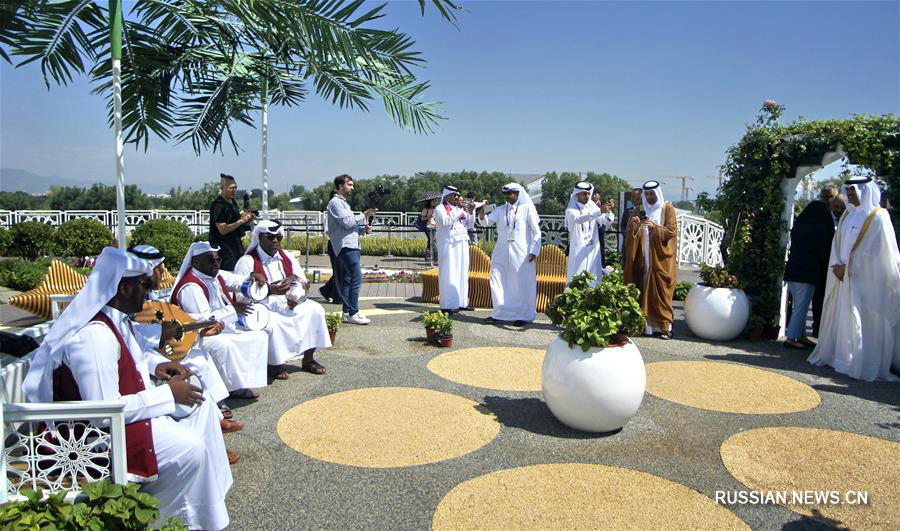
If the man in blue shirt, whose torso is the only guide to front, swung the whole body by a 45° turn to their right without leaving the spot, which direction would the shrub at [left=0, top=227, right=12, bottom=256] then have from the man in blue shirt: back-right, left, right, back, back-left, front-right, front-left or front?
back

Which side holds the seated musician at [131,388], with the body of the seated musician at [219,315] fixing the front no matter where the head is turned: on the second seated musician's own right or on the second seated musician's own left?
on the second seated musician's own right

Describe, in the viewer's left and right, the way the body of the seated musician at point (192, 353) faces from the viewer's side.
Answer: facing to the right of the viewer

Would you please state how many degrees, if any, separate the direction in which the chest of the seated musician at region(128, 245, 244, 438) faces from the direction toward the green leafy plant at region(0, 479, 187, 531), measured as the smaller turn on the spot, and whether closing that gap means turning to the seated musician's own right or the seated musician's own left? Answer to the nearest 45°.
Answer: approximately 90° to the seated musician's own right

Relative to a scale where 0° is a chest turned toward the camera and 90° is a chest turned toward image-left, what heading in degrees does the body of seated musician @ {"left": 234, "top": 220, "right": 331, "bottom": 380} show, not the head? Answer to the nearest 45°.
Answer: approximately 315°

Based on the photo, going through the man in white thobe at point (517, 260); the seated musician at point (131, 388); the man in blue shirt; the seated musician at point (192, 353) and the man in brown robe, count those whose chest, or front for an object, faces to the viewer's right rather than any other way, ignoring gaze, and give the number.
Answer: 3

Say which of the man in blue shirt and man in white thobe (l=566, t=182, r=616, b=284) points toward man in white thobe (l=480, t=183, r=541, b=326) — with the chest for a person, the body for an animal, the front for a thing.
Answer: the man in blue shirt

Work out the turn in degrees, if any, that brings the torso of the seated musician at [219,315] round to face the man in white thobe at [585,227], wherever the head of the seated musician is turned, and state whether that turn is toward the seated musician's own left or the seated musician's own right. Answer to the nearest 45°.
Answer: approximately 90° to the seated musician's own left

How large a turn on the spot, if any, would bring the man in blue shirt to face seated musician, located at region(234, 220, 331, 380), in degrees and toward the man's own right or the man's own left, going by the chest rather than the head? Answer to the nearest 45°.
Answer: approximately 90° to the man's own right

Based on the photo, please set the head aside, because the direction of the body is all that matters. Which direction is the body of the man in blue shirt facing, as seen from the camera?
to the viewer's right
